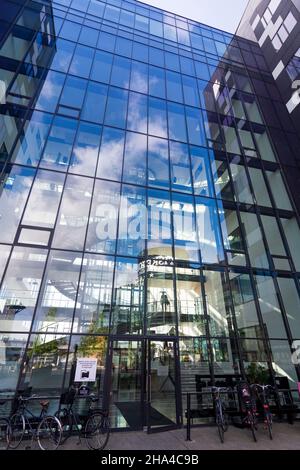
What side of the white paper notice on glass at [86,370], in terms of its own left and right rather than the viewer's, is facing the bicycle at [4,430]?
right

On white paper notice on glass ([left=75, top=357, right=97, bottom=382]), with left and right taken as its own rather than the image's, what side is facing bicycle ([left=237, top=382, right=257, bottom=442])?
left

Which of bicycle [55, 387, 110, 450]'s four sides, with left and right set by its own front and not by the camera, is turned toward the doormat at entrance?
right

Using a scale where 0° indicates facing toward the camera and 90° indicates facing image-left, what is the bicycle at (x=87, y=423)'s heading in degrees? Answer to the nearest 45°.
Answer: approximately 135°
